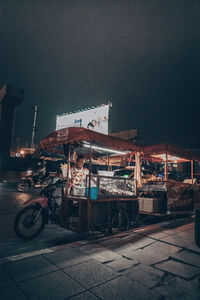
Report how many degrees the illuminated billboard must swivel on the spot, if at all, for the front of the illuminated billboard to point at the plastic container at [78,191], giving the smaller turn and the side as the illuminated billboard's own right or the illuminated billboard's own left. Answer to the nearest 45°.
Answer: approximately 45° to the illuminated billboard's own left

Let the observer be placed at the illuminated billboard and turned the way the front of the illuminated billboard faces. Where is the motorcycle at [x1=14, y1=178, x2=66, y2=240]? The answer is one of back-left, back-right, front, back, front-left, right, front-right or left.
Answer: front-left

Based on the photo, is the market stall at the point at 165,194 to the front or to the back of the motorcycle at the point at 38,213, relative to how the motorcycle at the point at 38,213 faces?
to the back

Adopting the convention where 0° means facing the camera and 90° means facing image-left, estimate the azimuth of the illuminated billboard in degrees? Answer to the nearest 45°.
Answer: approximately 45°

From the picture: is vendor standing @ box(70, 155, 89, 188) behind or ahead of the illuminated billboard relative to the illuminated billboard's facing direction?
ahead

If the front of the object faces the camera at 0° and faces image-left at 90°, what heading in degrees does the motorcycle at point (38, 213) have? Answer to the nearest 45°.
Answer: approximately 45°

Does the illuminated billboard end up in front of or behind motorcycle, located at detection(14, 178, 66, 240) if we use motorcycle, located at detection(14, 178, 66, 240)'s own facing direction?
behind

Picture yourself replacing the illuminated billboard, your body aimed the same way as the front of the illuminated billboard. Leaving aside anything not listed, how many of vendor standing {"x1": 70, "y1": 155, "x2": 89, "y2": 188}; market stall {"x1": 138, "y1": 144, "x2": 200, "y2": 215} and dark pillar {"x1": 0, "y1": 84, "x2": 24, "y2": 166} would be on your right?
1

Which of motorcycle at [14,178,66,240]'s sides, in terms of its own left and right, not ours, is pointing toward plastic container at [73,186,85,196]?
back

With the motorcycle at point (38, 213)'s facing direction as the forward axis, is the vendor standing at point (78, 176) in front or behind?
behind

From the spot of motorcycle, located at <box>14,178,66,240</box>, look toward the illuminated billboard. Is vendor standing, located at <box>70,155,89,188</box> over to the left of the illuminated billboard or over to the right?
right
